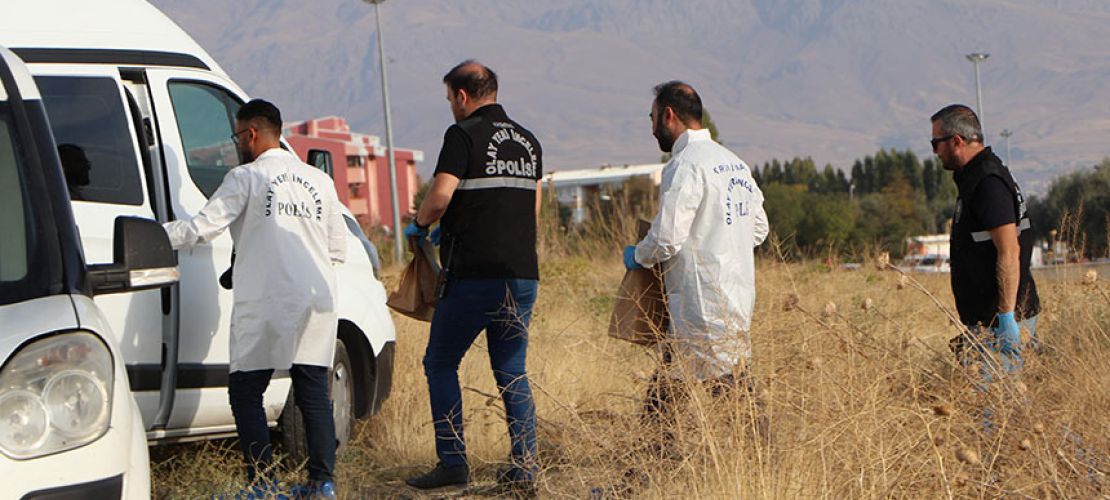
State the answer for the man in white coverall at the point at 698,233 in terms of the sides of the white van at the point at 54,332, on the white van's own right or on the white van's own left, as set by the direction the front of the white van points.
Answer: on the white van's own left

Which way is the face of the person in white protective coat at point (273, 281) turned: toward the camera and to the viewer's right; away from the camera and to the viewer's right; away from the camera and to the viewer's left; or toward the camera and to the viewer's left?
away from the camera and to the viewer's left

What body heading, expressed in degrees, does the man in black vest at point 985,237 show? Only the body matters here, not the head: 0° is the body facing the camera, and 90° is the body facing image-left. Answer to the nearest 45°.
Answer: approximately 90°

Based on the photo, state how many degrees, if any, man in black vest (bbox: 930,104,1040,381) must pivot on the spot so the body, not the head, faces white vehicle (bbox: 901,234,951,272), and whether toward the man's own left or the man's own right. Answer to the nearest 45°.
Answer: approximately 90° to the man's own right

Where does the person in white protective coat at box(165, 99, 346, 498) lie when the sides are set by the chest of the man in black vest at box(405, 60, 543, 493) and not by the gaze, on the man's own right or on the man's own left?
on the man's own left

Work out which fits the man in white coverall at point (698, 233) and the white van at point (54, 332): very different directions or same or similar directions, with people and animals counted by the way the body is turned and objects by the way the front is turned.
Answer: very different directions

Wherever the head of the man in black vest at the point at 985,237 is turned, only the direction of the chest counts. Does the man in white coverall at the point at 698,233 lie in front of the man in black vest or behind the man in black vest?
in front

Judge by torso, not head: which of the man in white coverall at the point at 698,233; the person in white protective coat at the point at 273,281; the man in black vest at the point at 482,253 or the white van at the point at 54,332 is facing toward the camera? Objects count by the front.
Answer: the white van

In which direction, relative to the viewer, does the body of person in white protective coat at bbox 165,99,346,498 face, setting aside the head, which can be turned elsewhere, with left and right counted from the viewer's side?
facing away from the viewer and to the left of the viewer

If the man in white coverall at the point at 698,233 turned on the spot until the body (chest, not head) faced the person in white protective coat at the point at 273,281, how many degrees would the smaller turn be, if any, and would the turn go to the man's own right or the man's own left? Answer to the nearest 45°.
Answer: approximately 45° to the man's own left

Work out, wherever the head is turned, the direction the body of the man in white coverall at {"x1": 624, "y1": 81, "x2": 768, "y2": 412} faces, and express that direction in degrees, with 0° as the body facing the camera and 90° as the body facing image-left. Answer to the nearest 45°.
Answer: approximately 135°
